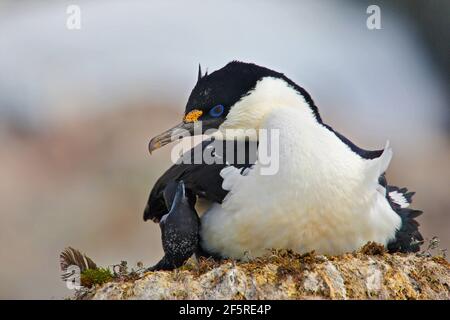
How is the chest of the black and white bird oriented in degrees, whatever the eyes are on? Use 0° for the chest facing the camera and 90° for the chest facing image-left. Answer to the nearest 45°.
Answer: approximately 45°
